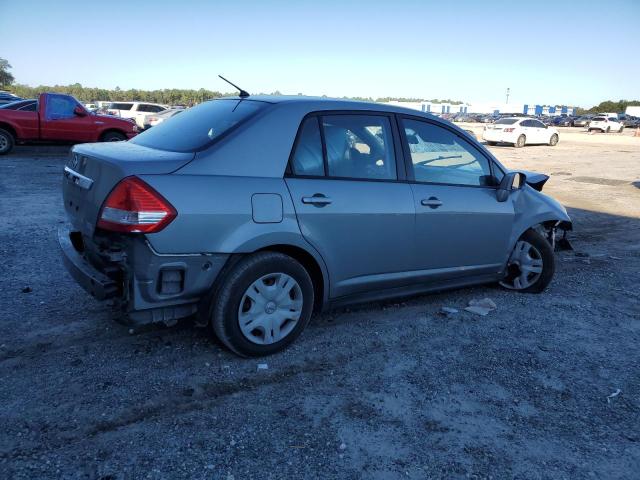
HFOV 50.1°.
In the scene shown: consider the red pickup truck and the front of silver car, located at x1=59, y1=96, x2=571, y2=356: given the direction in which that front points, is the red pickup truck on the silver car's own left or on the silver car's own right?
on the silver car's own left

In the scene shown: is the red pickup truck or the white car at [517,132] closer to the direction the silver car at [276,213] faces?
the white car

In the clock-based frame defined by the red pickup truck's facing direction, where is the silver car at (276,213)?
The silver car is roughly at 3 o'clock from the red pickup truck.

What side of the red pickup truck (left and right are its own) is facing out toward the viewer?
right

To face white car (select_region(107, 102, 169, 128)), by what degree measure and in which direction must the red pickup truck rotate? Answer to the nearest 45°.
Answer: approximately 90° to its left

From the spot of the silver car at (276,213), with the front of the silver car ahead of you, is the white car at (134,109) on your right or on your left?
on your left

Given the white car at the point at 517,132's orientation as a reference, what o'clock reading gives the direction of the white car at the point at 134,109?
the white car at the point at 134,109 is roughly at 7 o'clock from the white car at the point at 517,132.

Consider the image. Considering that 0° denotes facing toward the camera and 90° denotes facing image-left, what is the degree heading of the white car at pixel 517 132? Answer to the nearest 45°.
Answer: approximately 225°
